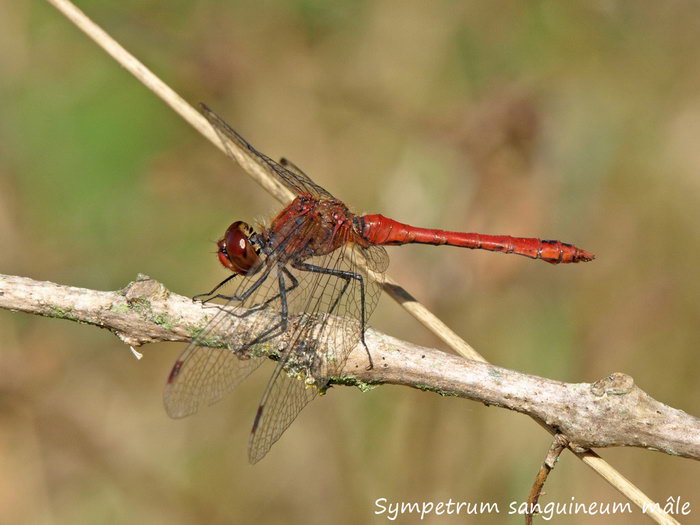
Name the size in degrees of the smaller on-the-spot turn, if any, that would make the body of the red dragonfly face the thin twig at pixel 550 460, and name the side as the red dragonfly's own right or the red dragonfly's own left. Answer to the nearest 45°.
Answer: approximately 135° to the red dragonfly's own left

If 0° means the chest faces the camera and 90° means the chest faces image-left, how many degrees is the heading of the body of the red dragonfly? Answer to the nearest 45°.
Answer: approximately 90°
